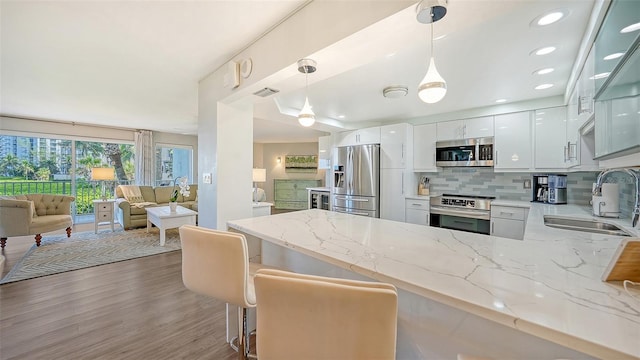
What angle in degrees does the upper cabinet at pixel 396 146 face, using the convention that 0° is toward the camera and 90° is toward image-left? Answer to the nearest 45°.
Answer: approximately 0°

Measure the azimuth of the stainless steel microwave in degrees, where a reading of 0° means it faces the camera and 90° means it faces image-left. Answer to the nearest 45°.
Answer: approximately 0°

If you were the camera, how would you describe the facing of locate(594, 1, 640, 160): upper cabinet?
facing to the left of the viewer

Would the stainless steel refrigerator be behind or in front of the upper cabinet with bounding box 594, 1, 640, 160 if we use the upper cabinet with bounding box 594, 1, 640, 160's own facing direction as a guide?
in front

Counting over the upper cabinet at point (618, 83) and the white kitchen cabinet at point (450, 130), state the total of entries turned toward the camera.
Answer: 1

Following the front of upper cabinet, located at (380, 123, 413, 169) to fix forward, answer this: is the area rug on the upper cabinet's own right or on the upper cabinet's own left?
on the upper cabinet's own right
